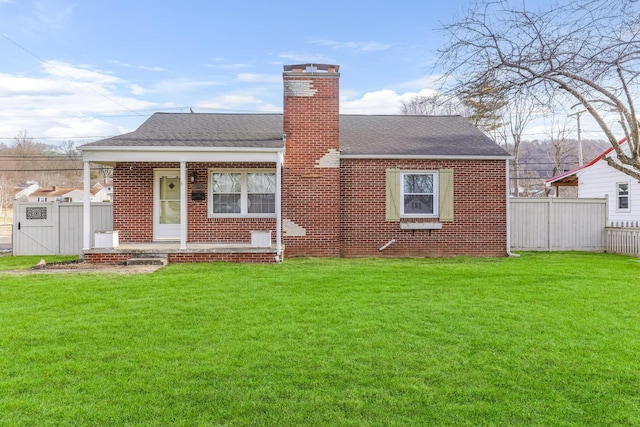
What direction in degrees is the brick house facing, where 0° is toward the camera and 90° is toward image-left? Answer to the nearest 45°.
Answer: approximately 0°

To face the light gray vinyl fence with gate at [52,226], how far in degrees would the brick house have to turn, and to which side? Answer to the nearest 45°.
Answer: approximately 90° to its right

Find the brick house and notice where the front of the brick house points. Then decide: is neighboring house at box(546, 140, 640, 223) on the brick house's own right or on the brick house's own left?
on the brick house's own left

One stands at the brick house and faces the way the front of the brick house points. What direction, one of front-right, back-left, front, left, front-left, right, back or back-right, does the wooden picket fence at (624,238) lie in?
left

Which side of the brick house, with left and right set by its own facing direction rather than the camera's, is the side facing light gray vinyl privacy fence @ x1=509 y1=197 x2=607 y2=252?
left
